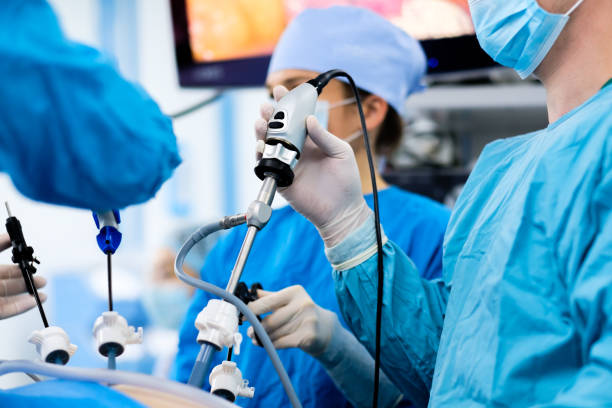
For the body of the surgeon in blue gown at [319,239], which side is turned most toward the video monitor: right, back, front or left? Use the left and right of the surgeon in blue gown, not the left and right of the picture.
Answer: back

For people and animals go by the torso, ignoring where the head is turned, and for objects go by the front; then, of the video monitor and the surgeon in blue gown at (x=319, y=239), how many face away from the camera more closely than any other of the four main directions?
0

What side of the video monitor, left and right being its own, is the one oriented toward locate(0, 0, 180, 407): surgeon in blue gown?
front

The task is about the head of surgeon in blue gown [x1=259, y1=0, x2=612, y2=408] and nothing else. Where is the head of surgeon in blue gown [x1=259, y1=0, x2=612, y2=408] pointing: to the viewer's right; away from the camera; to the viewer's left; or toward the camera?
to the viewer's left

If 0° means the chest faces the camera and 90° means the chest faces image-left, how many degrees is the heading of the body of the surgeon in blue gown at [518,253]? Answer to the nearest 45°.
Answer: approximately 45°

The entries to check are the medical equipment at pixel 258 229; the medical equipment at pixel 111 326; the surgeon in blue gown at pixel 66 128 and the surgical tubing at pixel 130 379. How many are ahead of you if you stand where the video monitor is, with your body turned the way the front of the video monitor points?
4

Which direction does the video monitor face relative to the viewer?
toward the camera

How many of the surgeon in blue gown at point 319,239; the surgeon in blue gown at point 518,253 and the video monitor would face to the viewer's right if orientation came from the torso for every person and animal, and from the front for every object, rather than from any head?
0

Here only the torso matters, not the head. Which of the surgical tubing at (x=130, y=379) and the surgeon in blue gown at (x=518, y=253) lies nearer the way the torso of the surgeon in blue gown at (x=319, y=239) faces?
the surgical tubing

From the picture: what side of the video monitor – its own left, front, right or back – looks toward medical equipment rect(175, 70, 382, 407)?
front

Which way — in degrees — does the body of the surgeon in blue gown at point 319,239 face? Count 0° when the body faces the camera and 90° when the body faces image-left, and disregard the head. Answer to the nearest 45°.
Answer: approximately 45°

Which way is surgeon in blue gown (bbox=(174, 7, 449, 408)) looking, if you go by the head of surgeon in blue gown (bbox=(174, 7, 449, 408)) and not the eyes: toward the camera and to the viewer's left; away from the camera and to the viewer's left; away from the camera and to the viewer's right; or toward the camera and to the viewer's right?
toward the camera and to the viewer's left
